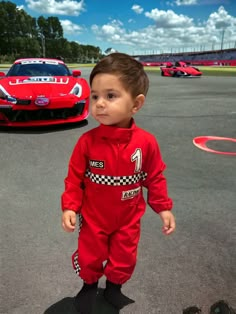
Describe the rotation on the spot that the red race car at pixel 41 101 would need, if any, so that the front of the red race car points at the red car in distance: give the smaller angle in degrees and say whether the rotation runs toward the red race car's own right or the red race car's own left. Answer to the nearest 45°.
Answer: approximately 135° to the red race car's own left

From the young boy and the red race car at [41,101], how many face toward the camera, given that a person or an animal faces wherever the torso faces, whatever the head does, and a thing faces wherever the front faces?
2

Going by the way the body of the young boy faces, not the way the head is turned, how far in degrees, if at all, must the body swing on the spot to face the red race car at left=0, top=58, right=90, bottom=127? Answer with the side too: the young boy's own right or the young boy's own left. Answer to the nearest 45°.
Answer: approximately 180°

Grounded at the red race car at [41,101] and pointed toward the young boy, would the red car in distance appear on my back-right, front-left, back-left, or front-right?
back-left

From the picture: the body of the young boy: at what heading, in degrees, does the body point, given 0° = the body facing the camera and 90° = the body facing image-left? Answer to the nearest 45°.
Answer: approximately 0°

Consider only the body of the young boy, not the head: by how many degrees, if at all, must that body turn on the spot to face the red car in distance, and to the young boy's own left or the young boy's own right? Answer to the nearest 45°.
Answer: approximately 180°

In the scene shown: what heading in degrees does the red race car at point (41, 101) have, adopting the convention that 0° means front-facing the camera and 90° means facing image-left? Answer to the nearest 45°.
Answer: approximately 0°

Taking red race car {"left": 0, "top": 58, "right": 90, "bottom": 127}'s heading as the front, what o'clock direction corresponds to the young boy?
The young boy is roughly at 12 o'clock from the red race car.
